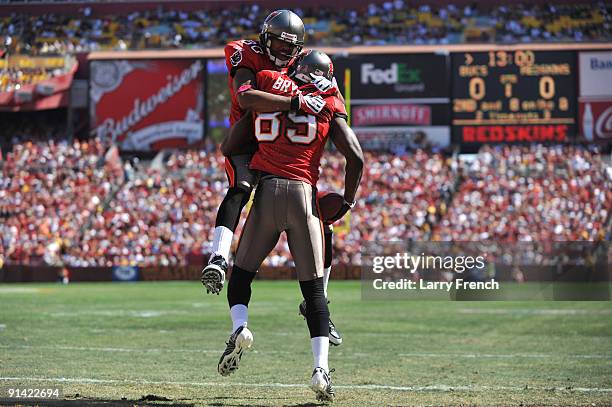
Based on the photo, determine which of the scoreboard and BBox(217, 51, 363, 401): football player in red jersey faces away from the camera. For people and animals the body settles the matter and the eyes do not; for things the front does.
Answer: the football player in red jersey

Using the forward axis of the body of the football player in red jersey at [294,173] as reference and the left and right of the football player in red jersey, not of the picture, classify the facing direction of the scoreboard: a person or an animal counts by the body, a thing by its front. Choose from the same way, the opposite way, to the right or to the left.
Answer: the opposite way

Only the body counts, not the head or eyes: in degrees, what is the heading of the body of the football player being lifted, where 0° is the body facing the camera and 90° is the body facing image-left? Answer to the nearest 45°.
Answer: approximately 315°

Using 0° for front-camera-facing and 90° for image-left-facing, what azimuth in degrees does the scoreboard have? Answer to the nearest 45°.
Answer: approximately 0°

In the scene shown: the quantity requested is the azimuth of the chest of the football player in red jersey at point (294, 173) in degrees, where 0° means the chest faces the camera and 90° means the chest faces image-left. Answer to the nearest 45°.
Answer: approximately 180°

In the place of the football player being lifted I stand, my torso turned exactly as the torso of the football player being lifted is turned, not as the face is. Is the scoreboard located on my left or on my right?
on my left

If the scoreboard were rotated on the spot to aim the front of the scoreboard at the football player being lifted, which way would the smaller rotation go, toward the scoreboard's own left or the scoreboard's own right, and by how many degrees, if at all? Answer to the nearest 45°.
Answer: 0° — it already faces them

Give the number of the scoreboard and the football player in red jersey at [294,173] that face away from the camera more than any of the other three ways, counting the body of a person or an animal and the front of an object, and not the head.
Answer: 1
